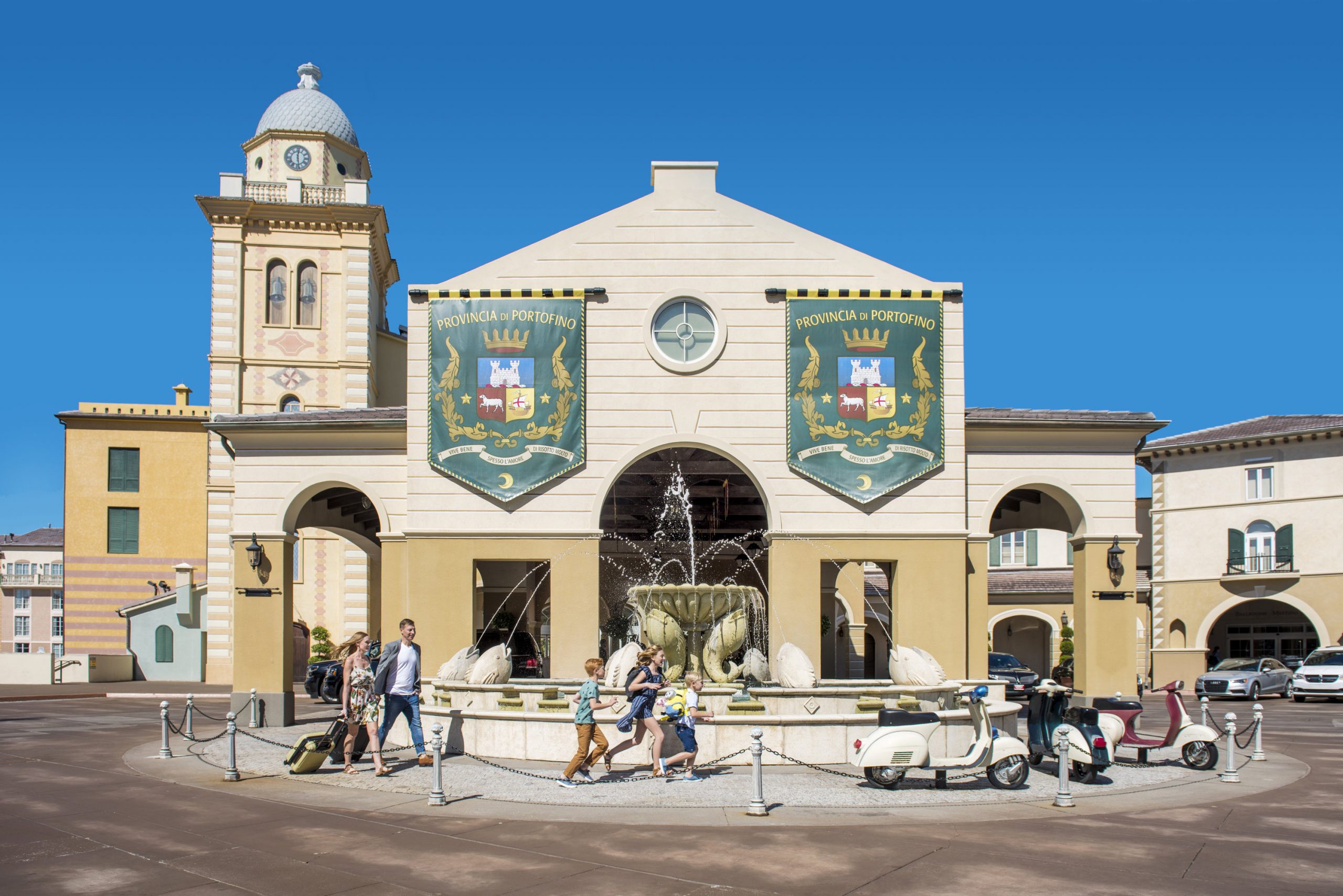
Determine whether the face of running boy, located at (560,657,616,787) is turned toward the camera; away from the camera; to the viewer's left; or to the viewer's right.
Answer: to the viewer's right

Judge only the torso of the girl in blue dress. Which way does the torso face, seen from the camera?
to the viewer's right

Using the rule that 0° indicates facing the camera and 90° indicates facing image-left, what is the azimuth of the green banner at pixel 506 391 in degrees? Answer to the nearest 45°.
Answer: approximately 0°

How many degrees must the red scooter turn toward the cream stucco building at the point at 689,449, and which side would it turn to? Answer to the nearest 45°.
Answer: approximately 135° to its left

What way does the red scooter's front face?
to the viewer's right

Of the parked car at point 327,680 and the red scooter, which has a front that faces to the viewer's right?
the red scooter

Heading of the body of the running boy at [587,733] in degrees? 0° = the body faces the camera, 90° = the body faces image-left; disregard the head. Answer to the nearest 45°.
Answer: approximately 270°
